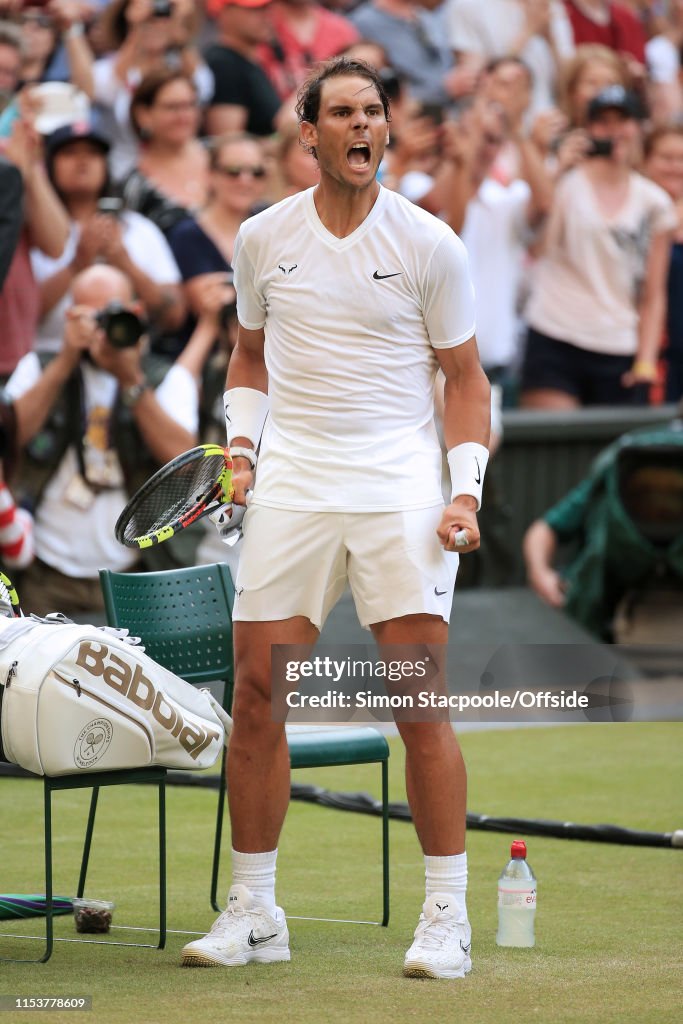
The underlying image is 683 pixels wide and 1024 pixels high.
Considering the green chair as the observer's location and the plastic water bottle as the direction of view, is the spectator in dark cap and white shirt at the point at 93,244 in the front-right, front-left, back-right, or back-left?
back-left

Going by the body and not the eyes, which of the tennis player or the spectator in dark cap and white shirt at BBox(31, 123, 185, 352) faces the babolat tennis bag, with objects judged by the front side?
the spectator in dark cap and white shirt

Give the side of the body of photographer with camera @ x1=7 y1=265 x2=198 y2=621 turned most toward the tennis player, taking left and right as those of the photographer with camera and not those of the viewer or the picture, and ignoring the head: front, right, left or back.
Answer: front

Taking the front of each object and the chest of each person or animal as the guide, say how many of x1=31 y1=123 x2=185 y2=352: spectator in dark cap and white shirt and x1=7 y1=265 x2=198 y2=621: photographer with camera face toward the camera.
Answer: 2

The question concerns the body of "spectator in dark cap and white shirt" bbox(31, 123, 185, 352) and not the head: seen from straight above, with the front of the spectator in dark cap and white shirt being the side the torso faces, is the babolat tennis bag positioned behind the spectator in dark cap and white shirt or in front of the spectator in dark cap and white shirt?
in front

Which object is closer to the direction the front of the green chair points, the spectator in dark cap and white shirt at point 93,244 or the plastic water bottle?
the plastic water bottle

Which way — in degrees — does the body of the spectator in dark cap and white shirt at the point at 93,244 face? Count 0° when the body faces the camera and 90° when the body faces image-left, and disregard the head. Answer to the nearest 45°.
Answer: approximately 0°

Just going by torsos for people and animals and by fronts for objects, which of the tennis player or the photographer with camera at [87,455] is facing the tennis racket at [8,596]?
the photographer with camera

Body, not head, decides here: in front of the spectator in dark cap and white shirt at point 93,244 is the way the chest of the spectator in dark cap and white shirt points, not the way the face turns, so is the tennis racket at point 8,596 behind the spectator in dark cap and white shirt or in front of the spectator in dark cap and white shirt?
in front

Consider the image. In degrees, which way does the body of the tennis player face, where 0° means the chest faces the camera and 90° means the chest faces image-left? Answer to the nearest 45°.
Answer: approximately 0°

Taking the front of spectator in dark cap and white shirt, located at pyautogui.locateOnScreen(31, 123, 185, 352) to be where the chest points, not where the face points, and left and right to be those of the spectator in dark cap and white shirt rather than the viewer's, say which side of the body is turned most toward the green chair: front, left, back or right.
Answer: front
